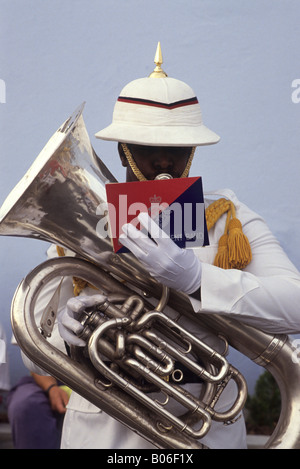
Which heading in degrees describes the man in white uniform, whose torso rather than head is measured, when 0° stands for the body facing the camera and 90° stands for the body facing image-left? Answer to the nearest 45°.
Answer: approximately 0°
